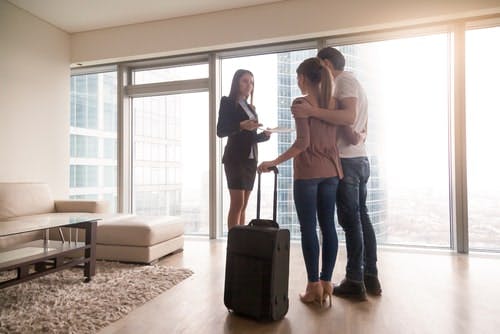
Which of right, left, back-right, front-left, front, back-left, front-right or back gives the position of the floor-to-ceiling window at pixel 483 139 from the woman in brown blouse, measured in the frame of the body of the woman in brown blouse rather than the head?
right

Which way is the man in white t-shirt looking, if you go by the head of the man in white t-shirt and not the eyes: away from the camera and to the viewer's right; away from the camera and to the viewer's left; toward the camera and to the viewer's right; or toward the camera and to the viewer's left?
away from the camera and to the viewer's left

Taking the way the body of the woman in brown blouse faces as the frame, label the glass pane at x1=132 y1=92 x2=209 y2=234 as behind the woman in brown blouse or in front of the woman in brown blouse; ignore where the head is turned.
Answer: in front

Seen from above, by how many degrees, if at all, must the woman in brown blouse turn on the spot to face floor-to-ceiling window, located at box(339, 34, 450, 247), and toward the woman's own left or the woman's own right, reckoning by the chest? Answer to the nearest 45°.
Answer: approximately 90° to the woman's own right

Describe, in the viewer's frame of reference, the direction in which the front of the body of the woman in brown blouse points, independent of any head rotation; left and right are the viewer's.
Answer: facing away from the viewer and to the left of the viewer

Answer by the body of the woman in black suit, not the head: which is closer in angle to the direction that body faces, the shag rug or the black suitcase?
the black suitcase

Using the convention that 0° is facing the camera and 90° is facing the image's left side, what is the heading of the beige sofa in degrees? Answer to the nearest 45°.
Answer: approximately 315°

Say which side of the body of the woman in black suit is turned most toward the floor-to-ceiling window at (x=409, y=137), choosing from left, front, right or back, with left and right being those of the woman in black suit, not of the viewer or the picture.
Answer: left

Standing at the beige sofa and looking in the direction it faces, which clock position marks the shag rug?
The shag rug is roughly at 2 o'clock from the beige sofa.

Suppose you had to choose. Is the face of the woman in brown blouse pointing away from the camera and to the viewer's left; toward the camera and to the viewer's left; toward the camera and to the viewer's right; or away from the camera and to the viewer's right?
away from the camera and to the viewer's left
